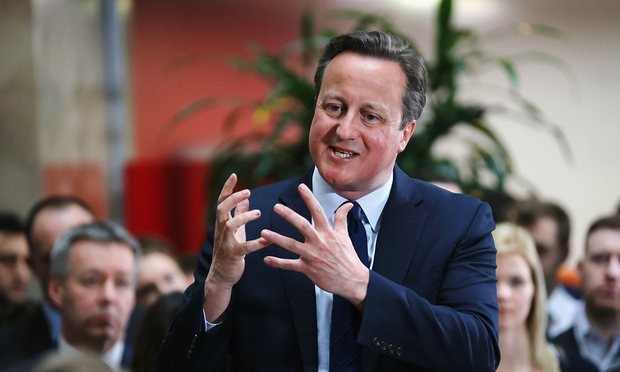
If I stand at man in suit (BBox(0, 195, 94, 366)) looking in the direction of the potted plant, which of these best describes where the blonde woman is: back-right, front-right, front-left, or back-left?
front-right

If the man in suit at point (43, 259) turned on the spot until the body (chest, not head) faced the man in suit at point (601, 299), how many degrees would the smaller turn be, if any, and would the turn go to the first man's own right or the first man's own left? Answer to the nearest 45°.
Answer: approximately 45° to the first man's own left

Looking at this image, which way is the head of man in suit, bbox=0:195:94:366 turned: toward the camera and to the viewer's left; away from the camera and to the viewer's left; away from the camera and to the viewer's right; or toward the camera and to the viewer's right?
toward the camera and to the viewer's right

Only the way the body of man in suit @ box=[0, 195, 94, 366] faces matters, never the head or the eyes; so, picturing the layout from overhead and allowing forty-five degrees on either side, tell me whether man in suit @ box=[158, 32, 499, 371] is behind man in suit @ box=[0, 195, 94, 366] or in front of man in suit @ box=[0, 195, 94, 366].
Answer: in front

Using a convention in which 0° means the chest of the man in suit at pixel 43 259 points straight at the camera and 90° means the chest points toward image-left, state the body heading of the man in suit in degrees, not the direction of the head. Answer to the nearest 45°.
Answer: approximately 315°

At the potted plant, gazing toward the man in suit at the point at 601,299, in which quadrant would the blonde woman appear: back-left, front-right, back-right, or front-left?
front-right

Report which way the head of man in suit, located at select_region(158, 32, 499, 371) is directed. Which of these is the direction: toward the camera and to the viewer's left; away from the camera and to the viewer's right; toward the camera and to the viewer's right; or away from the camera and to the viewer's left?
toward the camera and to the viewer's left

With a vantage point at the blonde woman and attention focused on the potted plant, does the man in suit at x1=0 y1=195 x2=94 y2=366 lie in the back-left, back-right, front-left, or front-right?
front-left

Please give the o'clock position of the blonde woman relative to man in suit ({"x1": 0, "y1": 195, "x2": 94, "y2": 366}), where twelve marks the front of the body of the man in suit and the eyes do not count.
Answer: The blonde woman is roughly at 12 o'clock from the man in suit.
